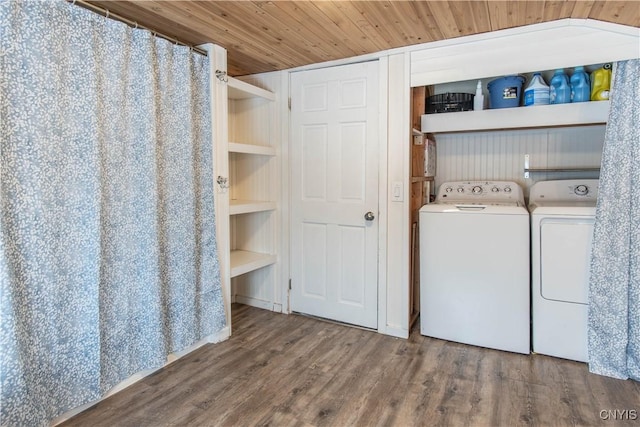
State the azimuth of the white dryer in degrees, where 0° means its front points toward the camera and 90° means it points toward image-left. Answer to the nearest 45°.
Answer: approximately 0°

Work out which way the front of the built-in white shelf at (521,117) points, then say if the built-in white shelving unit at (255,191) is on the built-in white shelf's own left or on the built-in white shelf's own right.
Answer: on the built-in white shelf's own right

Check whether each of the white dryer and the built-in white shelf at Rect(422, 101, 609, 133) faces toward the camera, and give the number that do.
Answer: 2

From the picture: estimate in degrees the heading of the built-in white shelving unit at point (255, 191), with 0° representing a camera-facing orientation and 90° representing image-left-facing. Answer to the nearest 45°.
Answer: approximately 315°

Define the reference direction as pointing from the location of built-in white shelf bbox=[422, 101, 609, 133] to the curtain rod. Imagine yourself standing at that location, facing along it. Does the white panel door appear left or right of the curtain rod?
right
